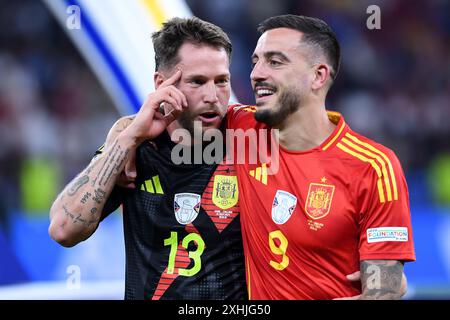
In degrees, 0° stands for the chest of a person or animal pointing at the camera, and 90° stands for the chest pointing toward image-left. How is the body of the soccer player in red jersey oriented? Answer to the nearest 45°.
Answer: approximately 45°

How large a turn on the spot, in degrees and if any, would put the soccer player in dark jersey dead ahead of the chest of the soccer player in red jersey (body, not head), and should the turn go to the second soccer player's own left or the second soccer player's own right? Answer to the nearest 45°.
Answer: approximately 45° to the second soccer player's own right
